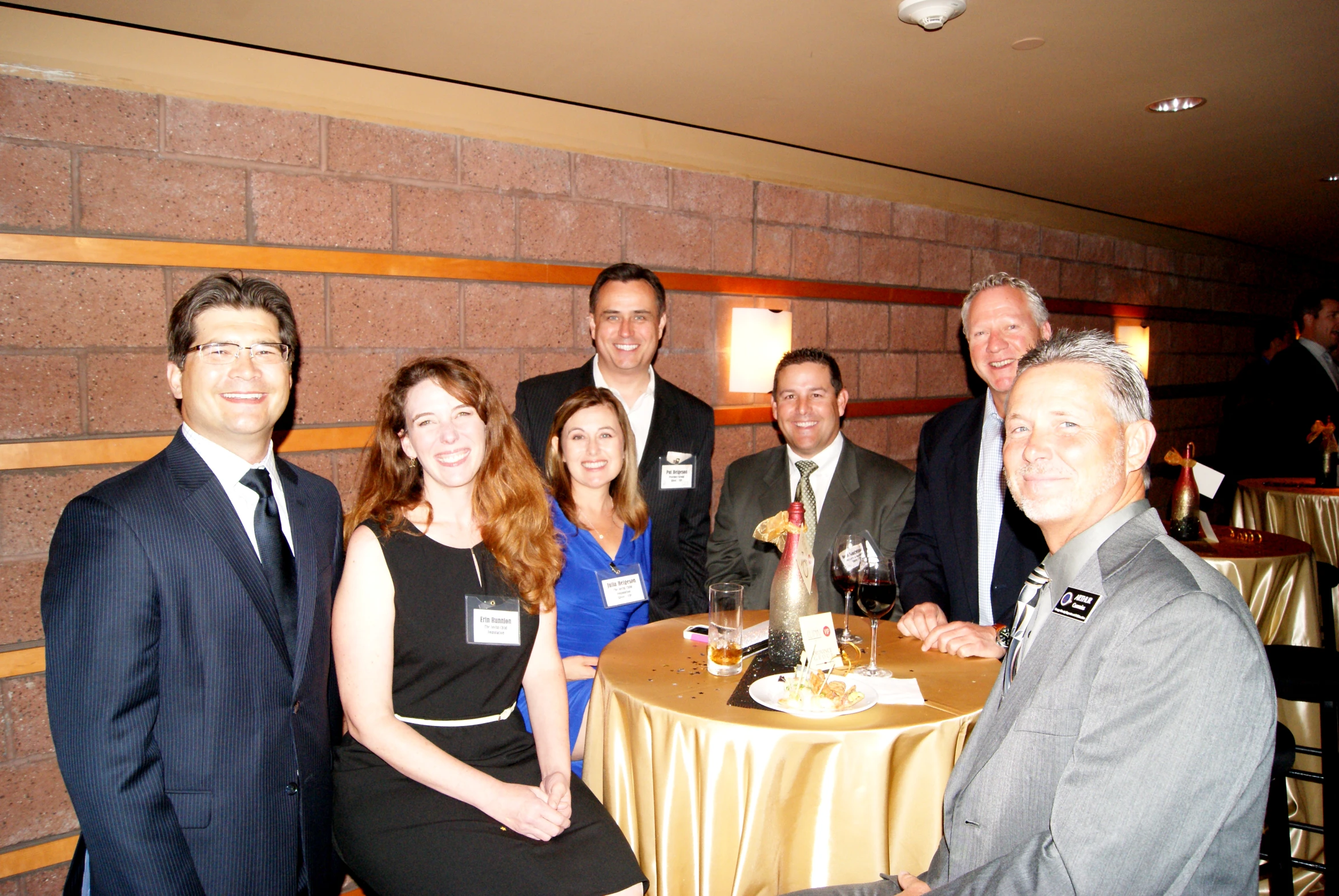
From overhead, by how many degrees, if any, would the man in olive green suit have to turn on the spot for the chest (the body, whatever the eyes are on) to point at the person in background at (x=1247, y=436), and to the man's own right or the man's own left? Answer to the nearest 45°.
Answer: approximately 135° to the man's own left

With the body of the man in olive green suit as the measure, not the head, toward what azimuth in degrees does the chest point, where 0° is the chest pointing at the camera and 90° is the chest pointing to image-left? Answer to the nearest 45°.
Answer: approximately 0°

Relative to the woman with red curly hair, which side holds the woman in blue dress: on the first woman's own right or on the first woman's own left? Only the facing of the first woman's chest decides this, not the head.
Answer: on the first woman's own left

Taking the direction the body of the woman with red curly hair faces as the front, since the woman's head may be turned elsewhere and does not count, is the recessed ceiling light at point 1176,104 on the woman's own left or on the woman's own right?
on the woman's own left

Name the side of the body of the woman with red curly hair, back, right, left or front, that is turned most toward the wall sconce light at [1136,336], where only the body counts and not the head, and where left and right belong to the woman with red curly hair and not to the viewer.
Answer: left

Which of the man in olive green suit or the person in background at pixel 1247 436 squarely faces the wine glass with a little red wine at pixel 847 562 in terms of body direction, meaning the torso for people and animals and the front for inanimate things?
the man in olive green suit

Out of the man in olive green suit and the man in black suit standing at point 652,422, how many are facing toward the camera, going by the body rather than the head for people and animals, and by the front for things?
2

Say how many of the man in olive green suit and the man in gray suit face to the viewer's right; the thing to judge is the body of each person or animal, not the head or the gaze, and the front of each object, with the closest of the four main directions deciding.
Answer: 0

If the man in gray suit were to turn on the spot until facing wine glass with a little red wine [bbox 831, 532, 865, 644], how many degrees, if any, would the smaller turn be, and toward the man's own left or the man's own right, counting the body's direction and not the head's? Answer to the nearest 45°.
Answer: approximately 90° to the man's own right

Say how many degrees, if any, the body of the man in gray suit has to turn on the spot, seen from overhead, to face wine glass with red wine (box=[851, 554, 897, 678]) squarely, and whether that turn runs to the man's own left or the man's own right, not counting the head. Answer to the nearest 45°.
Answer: approximately 90° to the man's own right

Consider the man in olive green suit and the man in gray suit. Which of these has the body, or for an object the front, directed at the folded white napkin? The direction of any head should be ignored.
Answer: the man in olive green suit
